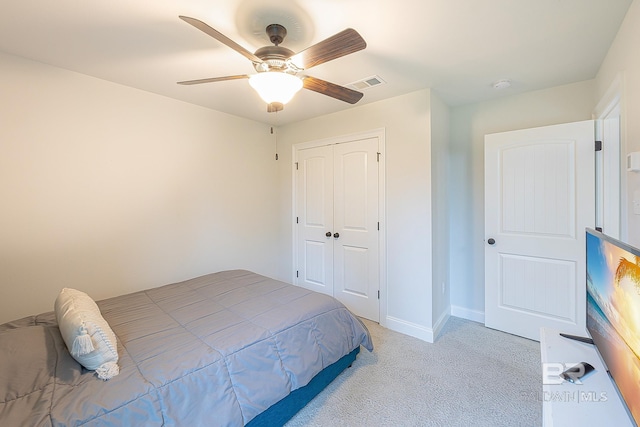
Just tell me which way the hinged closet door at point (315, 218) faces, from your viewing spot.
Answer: facing the viewer and to the left of the viewer

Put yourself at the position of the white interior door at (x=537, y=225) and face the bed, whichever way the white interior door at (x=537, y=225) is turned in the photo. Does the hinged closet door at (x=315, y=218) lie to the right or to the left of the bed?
right

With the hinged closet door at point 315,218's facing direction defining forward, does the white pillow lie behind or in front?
in front

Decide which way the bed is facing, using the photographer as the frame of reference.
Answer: facing away from the viewer and to the right of the viewer

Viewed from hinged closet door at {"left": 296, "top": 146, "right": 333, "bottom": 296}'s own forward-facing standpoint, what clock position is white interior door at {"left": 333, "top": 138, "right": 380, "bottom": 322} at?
The white interior door is roughly at 9 o'clock from the hinged closet door.

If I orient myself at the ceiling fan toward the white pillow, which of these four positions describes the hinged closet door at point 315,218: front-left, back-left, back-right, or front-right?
back-right

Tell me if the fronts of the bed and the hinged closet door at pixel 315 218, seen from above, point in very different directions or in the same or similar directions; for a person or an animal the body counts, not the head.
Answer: very different directions

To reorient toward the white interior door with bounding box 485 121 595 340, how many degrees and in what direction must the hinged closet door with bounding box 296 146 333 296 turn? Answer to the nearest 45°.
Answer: approximately 90° to its left

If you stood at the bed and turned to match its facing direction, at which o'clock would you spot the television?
The television is roughly at 3 o'clock from the bed.

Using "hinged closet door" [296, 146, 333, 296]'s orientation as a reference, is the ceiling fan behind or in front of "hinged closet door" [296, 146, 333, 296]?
in front

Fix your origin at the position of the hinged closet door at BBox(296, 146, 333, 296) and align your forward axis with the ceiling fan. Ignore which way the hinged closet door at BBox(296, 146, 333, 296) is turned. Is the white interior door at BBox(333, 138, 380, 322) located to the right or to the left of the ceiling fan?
left
